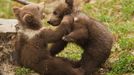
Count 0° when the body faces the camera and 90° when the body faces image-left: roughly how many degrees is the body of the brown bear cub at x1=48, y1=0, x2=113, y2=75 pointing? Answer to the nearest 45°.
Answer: approximately 90°

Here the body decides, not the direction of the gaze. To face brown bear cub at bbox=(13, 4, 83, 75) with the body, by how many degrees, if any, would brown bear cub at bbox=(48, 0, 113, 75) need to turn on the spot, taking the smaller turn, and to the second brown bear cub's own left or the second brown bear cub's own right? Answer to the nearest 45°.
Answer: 0° — it already faces it
